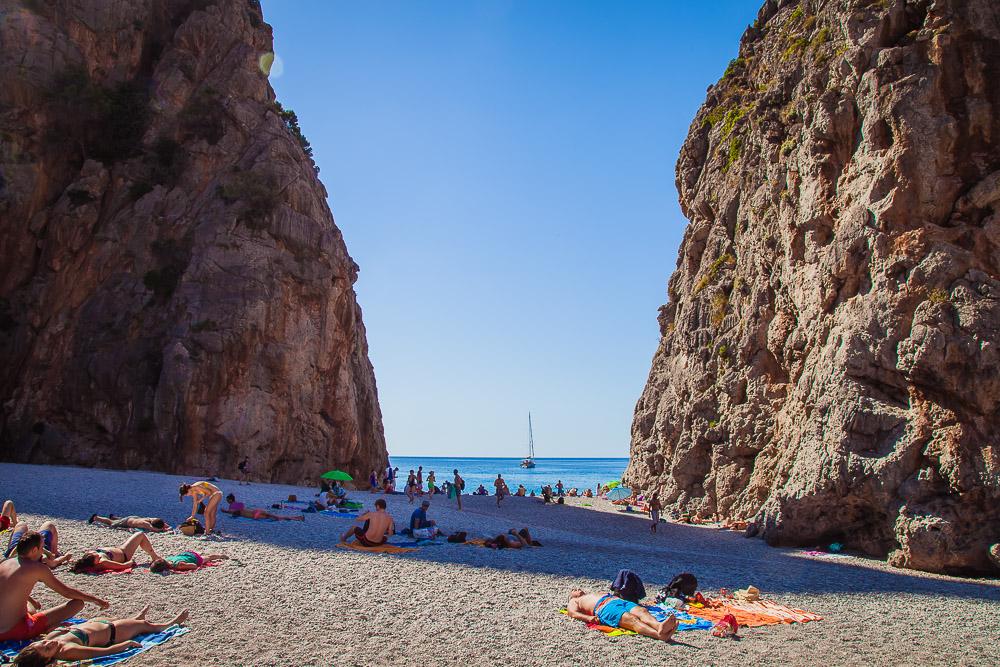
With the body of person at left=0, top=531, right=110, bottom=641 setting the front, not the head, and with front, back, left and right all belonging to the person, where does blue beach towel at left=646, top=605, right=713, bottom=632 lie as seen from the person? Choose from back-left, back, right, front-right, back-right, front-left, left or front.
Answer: front-right

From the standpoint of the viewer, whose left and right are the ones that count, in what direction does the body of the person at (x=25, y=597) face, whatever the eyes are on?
facing away from the viewer and to the right of the viewer

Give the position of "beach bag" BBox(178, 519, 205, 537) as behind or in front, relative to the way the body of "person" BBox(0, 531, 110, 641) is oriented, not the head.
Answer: in front

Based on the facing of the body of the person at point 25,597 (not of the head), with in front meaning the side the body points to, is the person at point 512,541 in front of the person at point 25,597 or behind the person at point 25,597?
in front

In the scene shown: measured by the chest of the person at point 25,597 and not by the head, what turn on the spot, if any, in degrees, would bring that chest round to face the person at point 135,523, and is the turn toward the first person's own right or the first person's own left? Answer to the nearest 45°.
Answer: approximately 45° to the first person's own left

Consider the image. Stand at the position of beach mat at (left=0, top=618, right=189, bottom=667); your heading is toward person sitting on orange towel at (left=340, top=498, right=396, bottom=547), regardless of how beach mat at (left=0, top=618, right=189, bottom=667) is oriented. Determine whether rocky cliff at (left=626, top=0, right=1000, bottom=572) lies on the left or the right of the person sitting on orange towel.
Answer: right

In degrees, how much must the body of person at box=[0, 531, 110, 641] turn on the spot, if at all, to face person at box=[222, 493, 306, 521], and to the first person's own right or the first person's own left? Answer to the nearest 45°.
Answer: approximately 45° to the first person's own left

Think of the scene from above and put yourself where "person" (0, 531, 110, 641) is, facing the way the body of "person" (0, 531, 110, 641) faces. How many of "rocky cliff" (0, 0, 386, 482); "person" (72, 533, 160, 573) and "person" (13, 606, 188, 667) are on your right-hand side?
1

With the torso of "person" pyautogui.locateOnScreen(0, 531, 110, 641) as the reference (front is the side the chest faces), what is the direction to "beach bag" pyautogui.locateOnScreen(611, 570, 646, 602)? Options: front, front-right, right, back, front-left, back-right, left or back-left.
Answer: front-right
